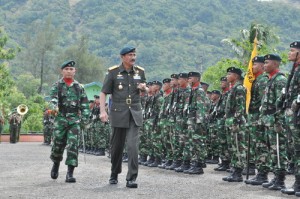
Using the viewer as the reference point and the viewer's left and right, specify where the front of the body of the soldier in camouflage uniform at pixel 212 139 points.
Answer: facing to the left of the viewer

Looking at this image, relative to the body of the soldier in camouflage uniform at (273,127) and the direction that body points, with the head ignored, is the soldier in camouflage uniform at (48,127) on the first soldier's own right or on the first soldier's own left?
on the first soldier's own right

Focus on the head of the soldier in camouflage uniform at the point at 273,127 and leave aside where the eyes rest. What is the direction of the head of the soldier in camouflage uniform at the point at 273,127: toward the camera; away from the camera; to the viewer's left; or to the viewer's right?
to the viewer's left

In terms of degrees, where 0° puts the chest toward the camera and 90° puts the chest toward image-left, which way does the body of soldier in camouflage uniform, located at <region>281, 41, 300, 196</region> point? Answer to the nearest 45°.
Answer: approximately 90°

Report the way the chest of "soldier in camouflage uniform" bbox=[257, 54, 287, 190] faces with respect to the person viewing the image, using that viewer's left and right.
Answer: facing to the left of the viewer

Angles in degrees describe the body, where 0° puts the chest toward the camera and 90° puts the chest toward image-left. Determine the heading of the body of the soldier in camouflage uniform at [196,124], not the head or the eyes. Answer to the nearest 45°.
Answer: approximately 90°

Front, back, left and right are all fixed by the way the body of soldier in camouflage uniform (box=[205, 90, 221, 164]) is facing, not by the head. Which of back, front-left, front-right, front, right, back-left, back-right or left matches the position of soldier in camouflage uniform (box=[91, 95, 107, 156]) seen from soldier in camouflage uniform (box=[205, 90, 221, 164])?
front-right

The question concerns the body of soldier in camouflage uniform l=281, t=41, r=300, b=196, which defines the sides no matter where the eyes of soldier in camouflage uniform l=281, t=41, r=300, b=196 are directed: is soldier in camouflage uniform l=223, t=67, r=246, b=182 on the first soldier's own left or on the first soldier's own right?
on the first soldier's own right

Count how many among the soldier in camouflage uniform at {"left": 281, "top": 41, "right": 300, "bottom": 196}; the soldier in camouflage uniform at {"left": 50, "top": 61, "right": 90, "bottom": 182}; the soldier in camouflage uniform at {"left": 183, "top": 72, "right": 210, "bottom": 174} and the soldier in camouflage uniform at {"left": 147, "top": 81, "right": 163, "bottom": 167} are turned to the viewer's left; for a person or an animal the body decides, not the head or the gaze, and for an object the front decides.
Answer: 3

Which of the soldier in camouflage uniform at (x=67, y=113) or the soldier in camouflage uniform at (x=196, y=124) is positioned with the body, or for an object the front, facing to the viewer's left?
the soldier in camouflage uniform at (x=196, y=124)

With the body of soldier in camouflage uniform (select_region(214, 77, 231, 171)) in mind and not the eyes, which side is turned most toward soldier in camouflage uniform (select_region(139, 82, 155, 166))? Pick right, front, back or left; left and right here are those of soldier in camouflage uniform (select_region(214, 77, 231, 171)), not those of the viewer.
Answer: right
